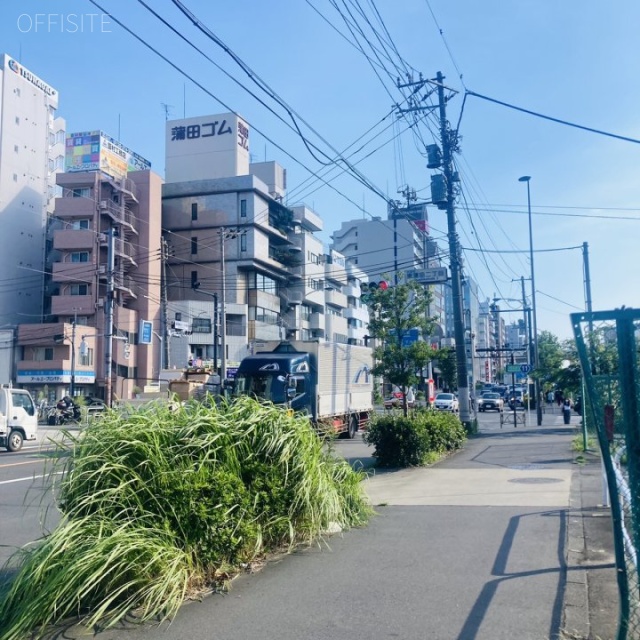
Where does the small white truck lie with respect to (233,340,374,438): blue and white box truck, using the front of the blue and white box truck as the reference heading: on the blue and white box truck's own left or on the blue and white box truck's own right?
on the blue and white box truck's own right

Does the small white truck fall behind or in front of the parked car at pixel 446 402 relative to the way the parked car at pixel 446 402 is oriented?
in front

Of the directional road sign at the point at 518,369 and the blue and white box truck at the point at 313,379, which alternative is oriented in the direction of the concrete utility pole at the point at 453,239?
the directional road sign

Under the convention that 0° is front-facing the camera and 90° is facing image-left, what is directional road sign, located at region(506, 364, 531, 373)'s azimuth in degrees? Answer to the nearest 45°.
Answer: approximately 0°

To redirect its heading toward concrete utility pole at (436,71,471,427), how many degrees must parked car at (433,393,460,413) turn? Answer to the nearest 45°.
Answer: approximately 45° to its left

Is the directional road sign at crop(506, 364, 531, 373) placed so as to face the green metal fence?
yes

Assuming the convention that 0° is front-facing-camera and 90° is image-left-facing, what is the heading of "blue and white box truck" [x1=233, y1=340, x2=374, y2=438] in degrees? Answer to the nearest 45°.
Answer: approximately 45°
